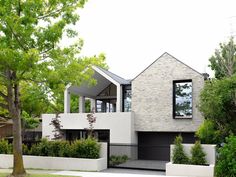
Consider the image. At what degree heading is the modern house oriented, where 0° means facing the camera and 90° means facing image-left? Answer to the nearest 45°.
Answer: approximately 0°

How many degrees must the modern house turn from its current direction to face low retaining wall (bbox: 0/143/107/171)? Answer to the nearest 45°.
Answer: approximately 45° to its right

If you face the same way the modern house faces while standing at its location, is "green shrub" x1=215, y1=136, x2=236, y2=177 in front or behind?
in front

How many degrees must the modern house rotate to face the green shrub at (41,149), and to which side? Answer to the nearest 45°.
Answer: approximately 45° to its right

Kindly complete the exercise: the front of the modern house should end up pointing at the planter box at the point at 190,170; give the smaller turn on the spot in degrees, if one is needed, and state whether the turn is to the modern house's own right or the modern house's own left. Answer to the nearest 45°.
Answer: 0° — it already faces it
